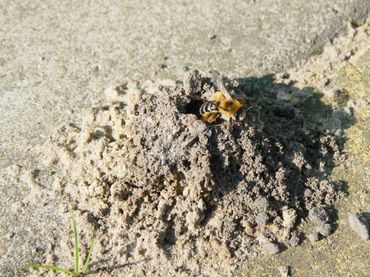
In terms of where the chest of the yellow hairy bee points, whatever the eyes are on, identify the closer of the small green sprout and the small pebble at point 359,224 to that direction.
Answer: the small pebble

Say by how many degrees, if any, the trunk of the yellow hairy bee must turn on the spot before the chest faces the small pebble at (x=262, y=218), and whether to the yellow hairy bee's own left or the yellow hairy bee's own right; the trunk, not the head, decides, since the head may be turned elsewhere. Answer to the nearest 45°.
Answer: approximately 45° to the yellow hairy bee's own right

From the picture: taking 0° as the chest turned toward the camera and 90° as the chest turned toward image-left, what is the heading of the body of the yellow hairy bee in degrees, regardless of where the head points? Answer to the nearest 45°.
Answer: approximately 270°

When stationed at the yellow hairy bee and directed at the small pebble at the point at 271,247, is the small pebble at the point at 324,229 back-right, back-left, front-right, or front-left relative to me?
front-left

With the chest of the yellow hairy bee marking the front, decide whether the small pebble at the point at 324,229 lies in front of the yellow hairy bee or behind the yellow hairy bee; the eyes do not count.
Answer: in front
